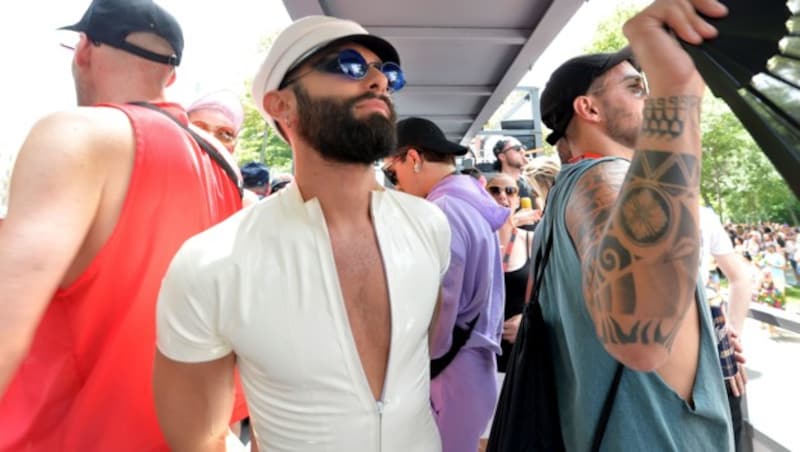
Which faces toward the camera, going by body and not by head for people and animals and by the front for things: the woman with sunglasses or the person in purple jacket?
the woman with sunglasses

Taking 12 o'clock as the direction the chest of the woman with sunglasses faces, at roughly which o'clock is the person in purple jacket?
The person in purple jacket is roughly at 12 o'clock from the woman with sunglasses.

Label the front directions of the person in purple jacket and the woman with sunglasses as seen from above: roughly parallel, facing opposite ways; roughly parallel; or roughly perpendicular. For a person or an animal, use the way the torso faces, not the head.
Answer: roughly perpendicular

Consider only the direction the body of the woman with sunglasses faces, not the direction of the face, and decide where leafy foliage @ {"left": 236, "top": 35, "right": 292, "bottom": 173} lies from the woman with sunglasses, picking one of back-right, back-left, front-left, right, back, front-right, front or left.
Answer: back-right

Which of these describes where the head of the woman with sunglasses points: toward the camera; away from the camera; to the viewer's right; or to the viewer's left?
toward the camera

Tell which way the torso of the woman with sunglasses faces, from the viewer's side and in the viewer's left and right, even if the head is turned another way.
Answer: facing the viewer

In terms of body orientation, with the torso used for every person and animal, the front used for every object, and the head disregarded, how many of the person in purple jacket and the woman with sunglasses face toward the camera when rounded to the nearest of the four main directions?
1

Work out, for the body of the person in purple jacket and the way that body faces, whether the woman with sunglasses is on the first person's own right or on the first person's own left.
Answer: on the first person's own right
